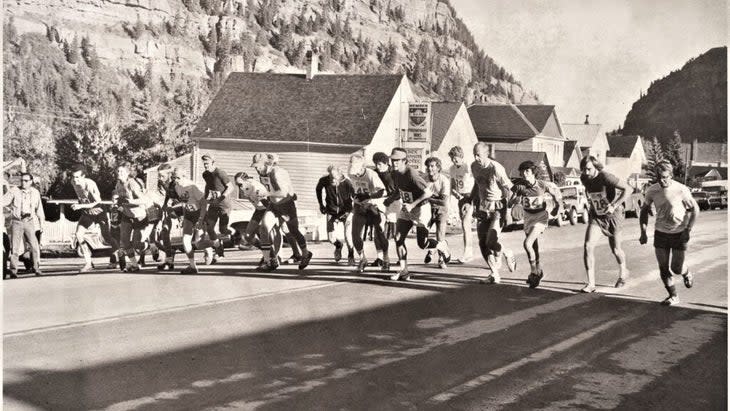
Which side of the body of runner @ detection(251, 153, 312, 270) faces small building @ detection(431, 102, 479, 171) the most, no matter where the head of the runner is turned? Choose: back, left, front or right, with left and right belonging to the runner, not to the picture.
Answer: back

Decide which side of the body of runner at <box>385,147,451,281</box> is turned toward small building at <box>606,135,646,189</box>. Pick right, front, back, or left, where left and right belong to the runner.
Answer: back

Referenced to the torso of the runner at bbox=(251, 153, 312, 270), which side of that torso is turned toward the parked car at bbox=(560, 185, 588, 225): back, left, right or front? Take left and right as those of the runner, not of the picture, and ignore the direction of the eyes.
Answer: back

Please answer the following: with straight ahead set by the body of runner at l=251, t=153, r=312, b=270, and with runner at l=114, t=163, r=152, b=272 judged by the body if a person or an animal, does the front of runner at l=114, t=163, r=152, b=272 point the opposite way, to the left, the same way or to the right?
the same way

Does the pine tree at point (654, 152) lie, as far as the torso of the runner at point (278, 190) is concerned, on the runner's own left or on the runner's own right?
on the runner's own left

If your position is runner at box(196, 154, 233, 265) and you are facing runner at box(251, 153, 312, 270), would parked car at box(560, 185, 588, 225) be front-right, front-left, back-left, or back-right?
front-left

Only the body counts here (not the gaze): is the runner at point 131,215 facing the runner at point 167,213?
no

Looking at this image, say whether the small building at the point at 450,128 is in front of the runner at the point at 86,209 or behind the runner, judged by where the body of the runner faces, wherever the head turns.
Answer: behind

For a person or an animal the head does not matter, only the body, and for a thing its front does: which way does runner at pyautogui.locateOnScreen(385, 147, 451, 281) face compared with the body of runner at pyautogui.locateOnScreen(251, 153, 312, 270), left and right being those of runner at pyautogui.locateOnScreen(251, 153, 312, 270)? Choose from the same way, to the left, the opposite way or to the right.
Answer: the same way

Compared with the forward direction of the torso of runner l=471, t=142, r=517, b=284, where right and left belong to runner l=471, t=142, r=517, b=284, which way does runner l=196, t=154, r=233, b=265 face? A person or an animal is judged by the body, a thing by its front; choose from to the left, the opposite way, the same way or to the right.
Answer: the same way

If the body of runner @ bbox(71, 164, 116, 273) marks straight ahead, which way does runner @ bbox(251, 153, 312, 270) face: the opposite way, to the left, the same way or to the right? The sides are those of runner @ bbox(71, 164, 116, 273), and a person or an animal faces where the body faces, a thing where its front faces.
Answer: the same way

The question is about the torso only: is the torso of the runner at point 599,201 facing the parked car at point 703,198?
no

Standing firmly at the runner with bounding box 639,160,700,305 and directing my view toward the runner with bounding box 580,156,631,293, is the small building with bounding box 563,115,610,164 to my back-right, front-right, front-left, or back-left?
front-right
